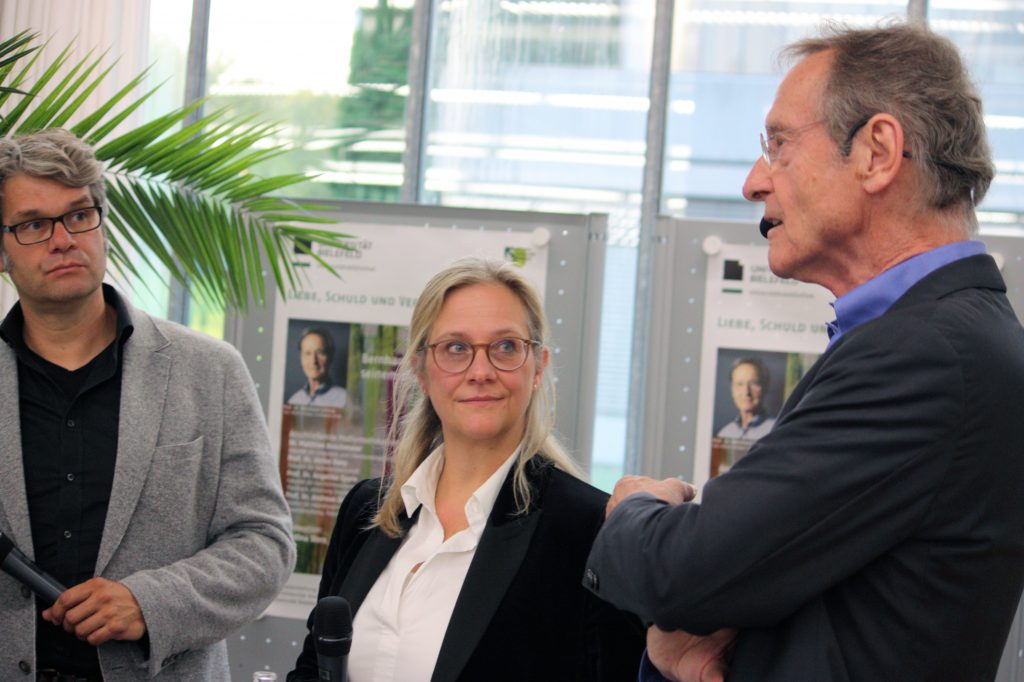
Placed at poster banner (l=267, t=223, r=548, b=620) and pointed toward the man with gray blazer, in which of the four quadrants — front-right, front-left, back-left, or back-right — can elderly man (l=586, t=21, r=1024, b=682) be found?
front-left

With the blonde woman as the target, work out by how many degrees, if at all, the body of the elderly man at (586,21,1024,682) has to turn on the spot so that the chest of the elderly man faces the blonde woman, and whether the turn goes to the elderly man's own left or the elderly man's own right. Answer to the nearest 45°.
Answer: approximately 45° to the elderly man's own right

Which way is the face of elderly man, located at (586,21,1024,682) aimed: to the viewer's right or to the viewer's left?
to the viewer's left

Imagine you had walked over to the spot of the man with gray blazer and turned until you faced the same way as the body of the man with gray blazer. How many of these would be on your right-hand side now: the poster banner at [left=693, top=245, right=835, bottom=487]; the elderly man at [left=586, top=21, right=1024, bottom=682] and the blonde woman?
0

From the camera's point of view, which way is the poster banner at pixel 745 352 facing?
toward the camera

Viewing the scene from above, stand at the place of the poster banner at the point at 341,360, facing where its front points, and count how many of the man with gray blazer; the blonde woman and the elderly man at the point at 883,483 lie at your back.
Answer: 0

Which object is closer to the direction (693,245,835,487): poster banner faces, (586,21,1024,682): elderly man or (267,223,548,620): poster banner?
the elderly man

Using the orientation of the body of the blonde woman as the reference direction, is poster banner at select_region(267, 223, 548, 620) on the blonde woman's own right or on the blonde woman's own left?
on the blonde woman's own right

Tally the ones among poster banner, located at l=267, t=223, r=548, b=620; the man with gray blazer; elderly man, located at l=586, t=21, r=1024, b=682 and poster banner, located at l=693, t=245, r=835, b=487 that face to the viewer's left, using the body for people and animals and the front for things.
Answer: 1

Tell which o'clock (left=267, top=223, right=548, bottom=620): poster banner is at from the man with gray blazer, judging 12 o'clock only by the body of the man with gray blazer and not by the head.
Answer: The poster banner is roughly at 7 o'clock from the man with gray blazer.

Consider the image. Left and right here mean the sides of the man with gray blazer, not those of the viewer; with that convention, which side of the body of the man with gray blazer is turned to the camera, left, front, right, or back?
front

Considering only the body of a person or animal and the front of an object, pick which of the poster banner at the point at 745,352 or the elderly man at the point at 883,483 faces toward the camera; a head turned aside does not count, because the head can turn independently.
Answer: the poster banner

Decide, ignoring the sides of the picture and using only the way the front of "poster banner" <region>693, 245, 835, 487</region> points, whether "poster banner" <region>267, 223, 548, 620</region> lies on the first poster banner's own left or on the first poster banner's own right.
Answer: on the first poster banner's own right

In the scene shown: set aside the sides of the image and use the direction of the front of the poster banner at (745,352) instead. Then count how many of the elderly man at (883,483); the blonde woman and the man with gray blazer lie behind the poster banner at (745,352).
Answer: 0

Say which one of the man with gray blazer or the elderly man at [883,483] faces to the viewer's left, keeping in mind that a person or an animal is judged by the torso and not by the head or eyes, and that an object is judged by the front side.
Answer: the elderly man

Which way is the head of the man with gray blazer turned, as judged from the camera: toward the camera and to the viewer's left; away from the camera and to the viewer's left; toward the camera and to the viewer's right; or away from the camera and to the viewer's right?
toward the camera and to the viewer's right

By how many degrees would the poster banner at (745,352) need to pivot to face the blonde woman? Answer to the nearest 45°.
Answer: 0° — it already faces them

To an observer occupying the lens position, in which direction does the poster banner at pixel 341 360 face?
facing the viewer

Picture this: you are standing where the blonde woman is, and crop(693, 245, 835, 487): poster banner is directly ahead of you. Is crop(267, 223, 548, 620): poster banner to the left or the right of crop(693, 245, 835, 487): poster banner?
left
